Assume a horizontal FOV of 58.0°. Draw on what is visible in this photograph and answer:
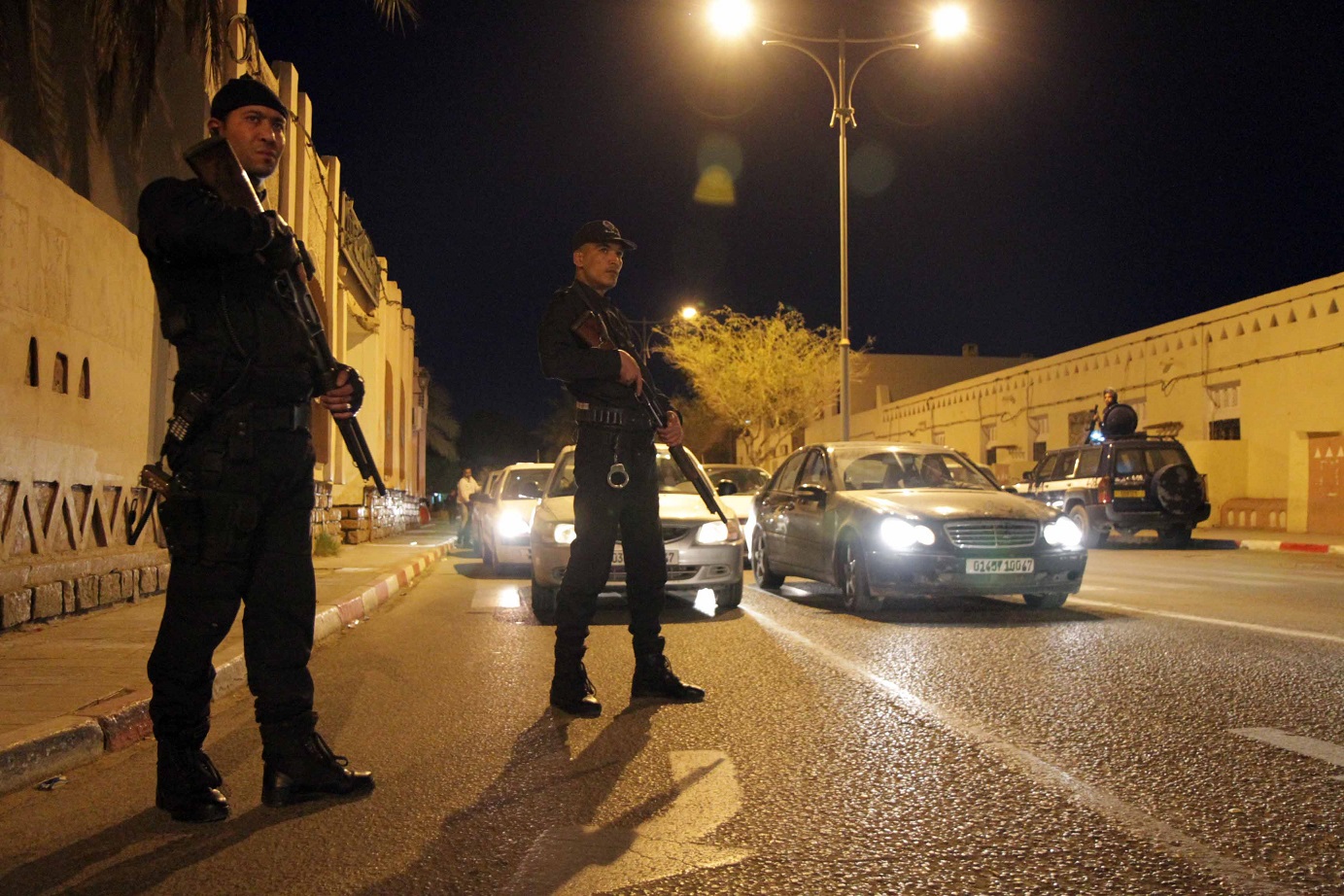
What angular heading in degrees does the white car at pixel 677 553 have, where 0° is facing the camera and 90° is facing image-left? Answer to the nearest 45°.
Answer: approximately 0°

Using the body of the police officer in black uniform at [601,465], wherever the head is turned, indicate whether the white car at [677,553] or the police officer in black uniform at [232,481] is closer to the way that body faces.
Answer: the police officer in black uniform

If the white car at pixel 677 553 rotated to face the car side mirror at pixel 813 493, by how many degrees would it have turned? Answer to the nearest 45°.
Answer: approximately 135° to its left

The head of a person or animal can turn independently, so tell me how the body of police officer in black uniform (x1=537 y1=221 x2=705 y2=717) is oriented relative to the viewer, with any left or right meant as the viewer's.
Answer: facing the viewer and to the right of the viewer

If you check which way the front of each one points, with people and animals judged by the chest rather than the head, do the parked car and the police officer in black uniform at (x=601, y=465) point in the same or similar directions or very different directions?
very different directions

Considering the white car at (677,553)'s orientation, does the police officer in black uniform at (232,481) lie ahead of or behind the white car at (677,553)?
ahead

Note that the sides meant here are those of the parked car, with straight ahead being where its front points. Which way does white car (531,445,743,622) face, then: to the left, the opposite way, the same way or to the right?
the opposite way

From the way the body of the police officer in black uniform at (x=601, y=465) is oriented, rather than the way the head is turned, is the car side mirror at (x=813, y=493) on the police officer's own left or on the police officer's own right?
on the police officer's own left

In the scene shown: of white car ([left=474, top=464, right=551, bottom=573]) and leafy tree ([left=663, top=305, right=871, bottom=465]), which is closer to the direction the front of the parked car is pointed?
the leafy tree

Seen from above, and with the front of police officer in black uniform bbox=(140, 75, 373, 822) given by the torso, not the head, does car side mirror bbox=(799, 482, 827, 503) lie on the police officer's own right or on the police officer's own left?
on the police officer's own left

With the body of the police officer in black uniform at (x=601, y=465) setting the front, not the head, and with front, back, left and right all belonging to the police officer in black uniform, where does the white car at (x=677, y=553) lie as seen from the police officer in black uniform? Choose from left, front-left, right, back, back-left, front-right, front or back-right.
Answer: back-left

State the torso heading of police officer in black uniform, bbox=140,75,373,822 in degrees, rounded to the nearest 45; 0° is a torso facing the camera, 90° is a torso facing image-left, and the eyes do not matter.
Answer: approximately 315°

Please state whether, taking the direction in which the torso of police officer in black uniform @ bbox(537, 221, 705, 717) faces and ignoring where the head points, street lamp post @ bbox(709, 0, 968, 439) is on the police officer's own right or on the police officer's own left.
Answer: on the police officer's own left

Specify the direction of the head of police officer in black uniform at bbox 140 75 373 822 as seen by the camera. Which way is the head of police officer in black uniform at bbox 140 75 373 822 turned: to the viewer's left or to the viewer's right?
to the viewer's right

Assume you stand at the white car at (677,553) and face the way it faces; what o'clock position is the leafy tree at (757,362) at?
The leafy tree is roughly at 6 o'clock from the white car.
